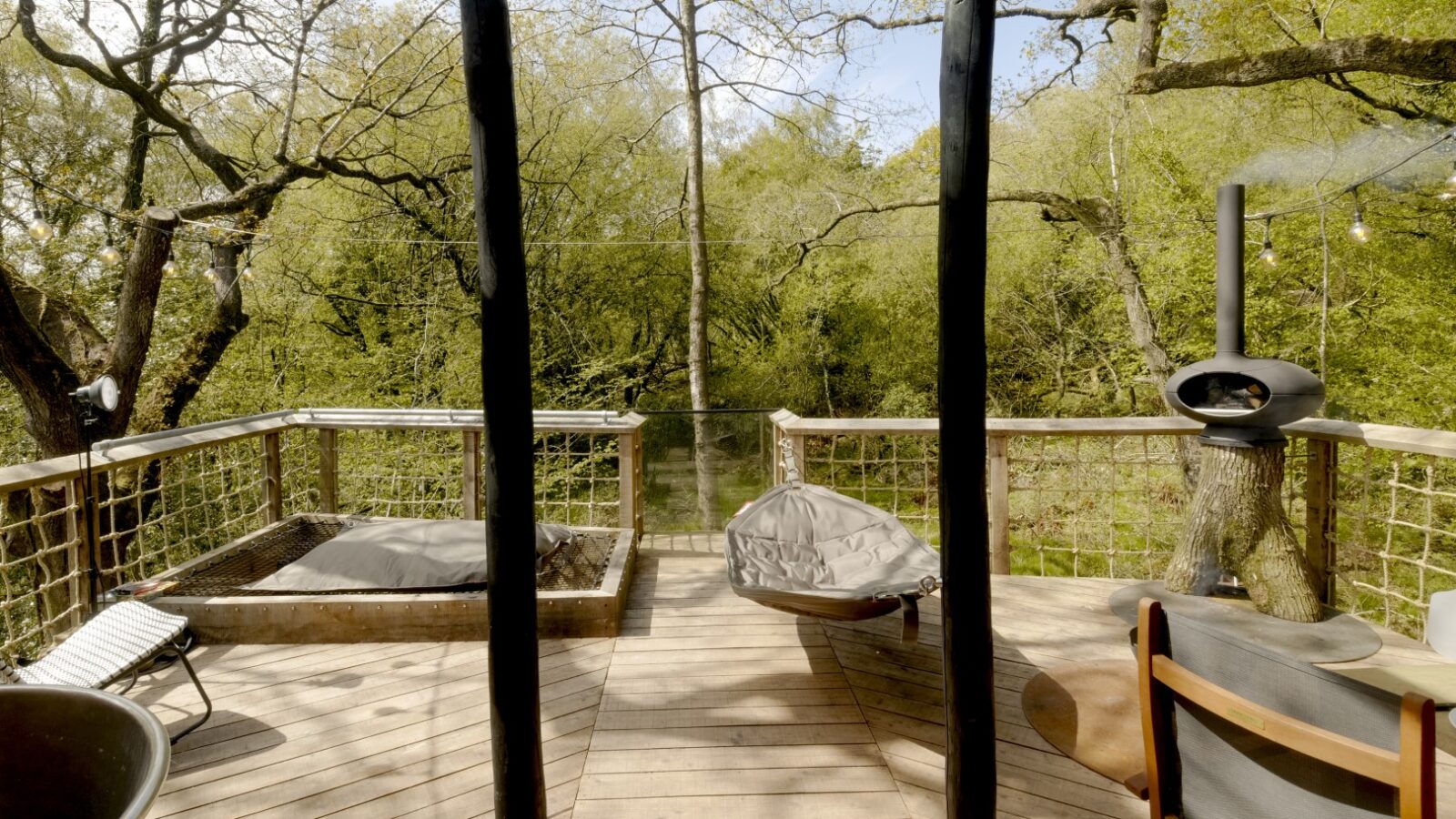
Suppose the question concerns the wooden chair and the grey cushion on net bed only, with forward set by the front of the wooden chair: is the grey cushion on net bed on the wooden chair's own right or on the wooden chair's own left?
on the wooden chair's own left

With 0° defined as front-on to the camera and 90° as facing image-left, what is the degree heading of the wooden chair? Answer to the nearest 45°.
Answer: approximately 225°

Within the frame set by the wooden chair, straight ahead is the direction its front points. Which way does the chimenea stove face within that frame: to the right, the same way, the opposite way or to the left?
the opposite way

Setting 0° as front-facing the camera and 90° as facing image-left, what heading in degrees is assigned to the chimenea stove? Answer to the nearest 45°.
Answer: approximately 45°

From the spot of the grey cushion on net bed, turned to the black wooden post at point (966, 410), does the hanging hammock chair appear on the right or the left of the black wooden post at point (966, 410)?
left
